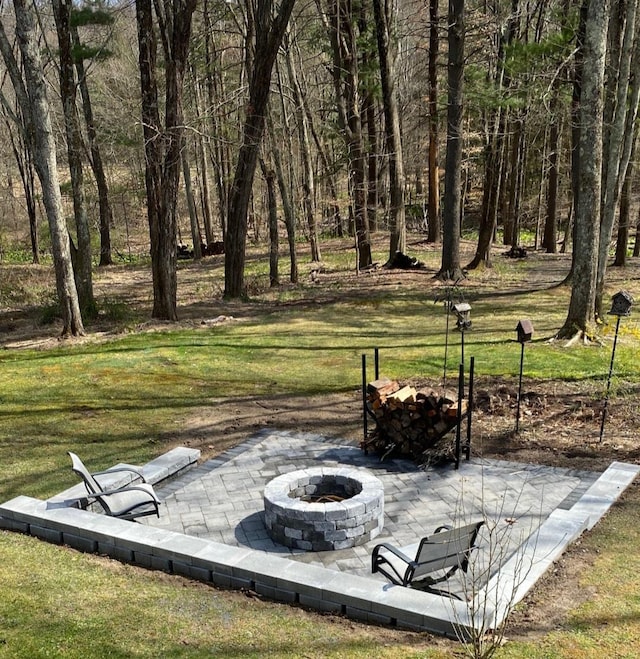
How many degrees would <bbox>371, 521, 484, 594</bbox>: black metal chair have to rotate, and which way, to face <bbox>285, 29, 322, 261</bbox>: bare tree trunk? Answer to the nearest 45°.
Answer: approximately 45° to its right

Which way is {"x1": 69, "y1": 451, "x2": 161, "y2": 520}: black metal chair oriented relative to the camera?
to the viewer's right

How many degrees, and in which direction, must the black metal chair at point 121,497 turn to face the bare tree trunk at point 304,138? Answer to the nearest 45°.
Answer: approximately 45° to its left

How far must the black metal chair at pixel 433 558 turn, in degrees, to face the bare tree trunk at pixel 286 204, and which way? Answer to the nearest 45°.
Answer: approximately 45° to its right

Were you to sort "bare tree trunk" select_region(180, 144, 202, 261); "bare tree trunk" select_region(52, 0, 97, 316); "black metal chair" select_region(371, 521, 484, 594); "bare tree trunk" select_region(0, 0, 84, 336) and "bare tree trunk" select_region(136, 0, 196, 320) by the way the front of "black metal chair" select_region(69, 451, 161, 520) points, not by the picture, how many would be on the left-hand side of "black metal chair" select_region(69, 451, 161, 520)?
4

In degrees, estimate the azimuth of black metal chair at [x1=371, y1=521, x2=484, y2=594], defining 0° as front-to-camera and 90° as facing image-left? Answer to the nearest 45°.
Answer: approximately 135°

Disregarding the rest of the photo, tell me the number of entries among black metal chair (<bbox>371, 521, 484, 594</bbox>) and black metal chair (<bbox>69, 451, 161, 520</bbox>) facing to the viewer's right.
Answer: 1

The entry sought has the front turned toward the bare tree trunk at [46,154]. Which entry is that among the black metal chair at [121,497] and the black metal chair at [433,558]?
the black metal chair at [433,558]

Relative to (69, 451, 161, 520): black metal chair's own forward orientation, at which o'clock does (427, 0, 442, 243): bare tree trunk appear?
The bare tree trunk is roughly at 10 o'clock from the black metal chair.

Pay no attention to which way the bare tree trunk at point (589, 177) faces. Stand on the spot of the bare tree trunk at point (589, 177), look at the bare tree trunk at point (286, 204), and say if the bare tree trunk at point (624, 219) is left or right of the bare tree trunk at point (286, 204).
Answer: right

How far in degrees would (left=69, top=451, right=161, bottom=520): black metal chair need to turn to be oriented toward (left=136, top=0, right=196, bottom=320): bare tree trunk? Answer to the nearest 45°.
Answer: approximately 90° to its left

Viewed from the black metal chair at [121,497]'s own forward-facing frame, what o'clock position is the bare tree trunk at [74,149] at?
The bare tree trunk is roughly at 9 o'clock from the black metal chair.

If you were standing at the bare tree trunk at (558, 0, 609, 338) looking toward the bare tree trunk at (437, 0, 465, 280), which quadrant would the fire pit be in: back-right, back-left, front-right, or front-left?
back-left
